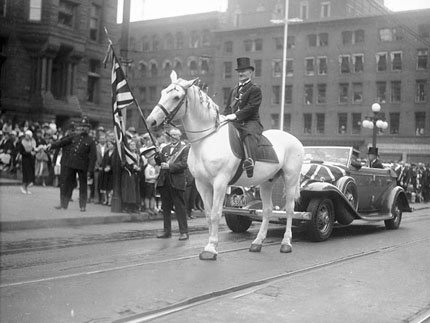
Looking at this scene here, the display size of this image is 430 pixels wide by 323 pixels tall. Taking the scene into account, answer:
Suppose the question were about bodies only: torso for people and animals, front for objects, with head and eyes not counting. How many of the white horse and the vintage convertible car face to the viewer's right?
0

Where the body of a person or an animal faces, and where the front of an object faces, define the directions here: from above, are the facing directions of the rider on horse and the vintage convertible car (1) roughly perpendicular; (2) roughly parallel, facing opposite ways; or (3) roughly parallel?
roughly parallel

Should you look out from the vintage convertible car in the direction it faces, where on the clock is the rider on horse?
The rider on horse is roughly at 11 o'clock from the vintage convertible car.

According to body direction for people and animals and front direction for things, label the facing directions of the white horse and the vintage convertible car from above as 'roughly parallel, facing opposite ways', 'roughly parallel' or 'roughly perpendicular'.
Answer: roughly parallel

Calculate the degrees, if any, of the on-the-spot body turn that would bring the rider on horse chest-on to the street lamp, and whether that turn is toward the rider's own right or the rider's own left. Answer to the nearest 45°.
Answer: approximately 180°

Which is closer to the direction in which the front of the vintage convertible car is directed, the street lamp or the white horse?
the white horse

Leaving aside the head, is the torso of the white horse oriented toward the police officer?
no

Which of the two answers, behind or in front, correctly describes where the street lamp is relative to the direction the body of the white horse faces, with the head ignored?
behind

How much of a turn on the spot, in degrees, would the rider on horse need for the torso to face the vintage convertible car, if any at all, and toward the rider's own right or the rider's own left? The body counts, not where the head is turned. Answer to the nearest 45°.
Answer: approximately 180°

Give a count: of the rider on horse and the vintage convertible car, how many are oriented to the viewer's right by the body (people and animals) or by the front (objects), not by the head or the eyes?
0

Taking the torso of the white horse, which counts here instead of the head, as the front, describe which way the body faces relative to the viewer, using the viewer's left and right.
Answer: facing the viewer and to the left of the viewer

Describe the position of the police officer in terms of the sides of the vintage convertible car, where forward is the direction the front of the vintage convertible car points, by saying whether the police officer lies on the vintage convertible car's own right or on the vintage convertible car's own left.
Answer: on the vintage convertible car's own right
